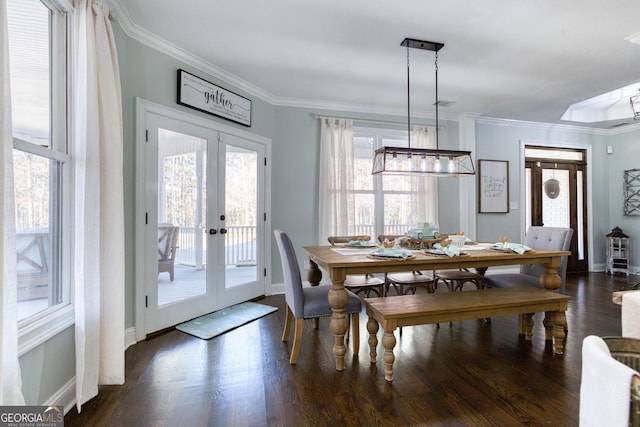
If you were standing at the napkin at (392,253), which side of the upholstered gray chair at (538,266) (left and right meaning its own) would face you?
front

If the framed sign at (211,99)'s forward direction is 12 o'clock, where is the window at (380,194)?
The window is roughly at 10 o'clock from the framed sign.

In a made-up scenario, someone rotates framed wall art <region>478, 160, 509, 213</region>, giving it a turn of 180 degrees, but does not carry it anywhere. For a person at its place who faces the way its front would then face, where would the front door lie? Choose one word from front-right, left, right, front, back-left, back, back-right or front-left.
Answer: front-right

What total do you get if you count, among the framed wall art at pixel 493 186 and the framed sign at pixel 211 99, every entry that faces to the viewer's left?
0

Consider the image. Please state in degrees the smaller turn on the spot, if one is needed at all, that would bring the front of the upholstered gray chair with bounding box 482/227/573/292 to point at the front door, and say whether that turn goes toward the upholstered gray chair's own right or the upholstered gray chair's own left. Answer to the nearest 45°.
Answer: approximately 135° to the upholstered gray chair's own right

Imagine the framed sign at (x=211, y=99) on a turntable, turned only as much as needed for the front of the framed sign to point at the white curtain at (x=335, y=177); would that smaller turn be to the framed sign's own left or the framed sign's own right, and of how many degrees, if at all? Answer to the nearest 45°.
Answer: approximately 45° to the framed sign's own left

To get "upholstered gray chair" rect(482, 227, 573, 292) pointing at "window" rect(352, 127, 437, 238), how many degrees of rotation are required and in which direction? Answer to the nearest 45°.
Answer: approximately 45° to its right

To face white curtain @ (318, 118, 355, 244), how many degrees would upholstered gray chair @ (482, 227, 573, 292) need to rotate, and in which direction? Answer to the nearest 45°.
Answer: approximately 45° to its right

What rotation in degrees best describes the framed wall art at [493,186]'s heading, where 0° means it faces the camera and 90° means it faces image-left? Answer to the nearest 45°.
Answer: approximately 0°

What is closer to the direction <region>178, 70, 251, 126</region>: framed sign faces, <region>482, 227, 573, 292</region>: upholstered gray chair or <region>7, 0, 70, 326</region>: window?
the upholstered gray chair

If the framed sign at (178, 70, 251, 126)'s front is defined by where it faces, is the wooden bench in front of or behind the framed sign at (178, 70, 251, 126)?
in front

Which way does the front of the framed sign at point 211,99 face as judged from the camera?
facing the viewer and to the right of the viewer

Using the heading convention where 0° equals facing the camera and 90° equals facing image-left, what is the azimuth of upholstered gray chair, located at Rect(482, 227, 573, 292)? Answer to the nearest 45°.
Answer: approximately 45°

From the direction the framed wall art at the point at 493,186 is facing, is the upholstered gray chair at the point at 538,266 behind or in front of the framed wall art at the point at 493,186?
in front
